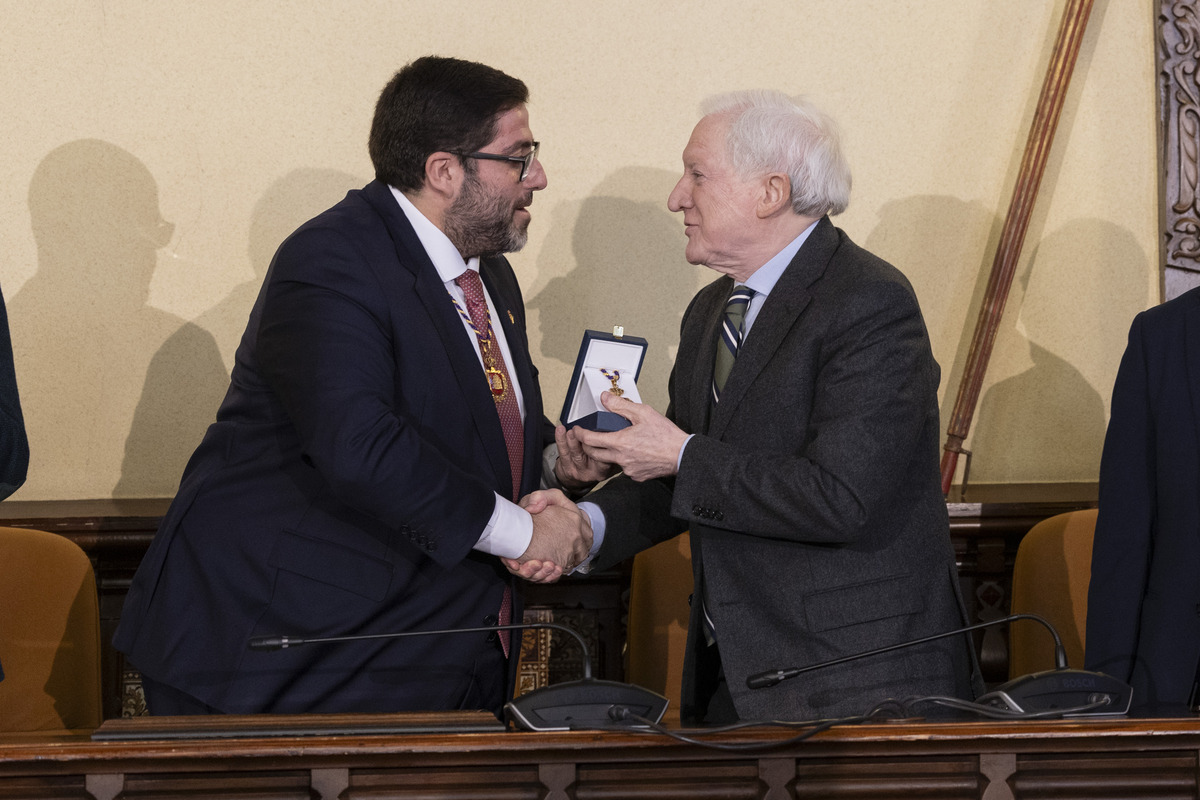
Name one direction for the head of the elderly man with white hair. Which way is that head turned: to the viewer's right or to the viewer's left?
to the viewer's left

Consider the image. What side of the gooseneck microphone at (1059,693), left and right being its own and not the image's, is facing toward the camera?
left

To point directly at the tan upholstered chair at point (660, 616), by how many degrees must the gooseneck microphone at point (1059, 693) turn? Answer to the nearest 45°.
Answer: approximately 45° to its right

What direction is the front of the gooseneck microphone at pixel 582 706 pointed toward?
to the viewer's left

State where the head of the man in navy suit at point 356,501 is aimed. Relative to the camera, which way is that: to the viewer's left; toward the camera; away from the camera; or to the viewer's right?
to the viewer's right

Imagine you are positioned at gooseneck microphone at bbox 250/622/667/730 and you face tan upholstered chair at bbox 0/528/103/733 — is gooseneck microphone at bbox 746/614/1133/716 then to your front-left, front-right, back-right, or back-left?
back-right

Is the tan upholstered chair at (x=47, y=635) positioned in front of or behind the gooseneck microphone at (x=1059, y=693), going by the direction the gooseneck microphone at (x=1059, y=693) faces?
in front
